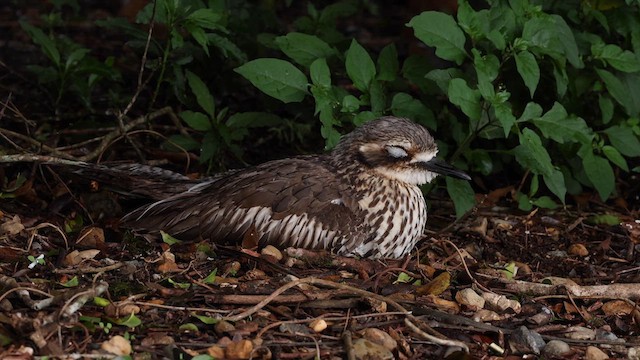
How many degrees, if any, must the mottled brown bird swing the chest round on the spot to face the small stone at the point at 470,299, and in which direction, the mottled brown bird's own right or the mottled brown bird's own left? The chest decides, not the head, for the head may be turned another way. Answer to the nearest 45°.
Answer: approximately 45° to the mottled brown bird's own right

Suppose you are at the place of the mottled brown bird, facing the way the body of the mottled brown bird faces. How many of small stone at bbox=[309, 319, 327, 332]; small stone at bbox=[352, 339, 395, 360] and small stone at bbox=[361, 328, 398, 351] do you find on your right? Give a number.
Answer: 3

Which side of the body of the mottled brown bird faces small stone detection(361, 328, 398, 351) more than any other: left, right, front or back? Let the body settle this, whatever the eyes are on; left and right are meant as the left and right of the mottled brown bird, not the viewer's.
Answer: right

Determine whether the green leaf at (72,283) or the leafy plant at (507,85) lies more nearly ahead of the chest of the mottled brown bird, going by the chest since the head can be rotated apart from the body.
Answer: the leafy plant

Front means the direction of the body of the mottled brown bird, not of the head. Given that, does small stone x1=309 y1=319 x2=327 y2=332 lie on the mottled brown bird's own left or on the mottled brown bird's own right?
on the mottled brown bird's own right

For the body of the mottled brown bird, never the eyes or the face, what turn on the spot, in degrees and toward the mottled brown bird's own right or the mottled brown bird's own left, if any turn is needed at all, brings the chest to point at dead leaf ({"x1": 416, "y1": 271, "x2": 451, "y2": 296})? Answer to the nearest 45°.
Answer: approximately 45° to the mottled brown bird's own right

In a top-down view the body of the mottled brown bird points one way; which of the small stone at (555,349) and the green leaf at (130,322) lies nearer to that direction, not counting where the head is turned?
the small stone

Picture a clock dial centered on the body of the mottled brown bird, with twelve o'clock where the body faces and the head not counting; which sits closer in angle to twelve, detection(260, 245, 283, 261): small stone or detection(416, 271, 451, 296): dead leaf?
the dead leaf

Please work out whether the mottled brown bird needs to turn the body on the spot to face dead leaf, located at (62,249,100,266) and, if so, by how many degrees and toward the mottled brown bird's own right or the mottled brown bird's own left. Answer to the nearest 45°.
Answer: approximately 180°

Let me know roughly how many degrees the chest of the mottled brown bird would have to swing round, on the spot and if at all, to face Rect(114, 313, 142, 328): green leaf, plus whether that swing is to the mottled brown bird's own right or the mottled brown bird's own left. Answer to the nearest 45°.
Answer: approximately 135° to the mottled brown bird's own right

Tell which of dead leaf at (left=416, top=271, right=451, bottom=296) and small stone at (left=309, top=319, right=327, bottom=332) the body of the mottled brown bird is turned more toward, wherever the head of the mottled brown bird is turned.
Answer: the dead leaf

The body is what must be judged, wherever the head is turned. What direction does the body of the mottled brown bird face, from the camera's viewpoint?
to the viewer's right

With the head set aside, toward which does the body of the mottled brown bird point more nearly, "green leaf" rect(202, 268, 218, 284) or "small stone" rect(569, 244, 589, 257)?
the small stone

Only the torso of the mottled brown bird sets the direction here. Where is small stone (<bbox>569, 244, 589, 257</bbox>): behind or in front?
in front

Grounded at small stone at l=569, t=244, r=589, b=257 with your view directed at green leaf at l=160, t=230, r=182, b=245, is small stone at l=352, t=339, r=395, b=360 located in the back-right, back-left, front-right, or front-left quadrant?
front-left

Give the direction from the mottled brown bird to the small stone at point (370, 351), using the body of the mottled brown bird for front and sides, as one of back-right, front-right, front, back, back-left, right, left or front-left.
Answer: right

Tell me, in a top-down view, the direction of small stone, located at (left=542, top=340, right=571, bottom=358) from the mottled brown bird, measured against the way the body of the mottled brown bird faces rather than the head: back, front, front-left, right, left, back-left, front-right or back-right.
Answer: front-right

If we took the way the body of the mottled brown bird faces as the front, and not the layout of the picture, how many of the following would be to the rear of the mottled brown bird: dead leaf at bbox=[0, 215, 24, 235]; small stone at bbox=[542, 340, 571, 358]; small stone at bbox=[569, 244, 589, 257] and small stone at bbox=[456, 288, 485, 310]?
1
